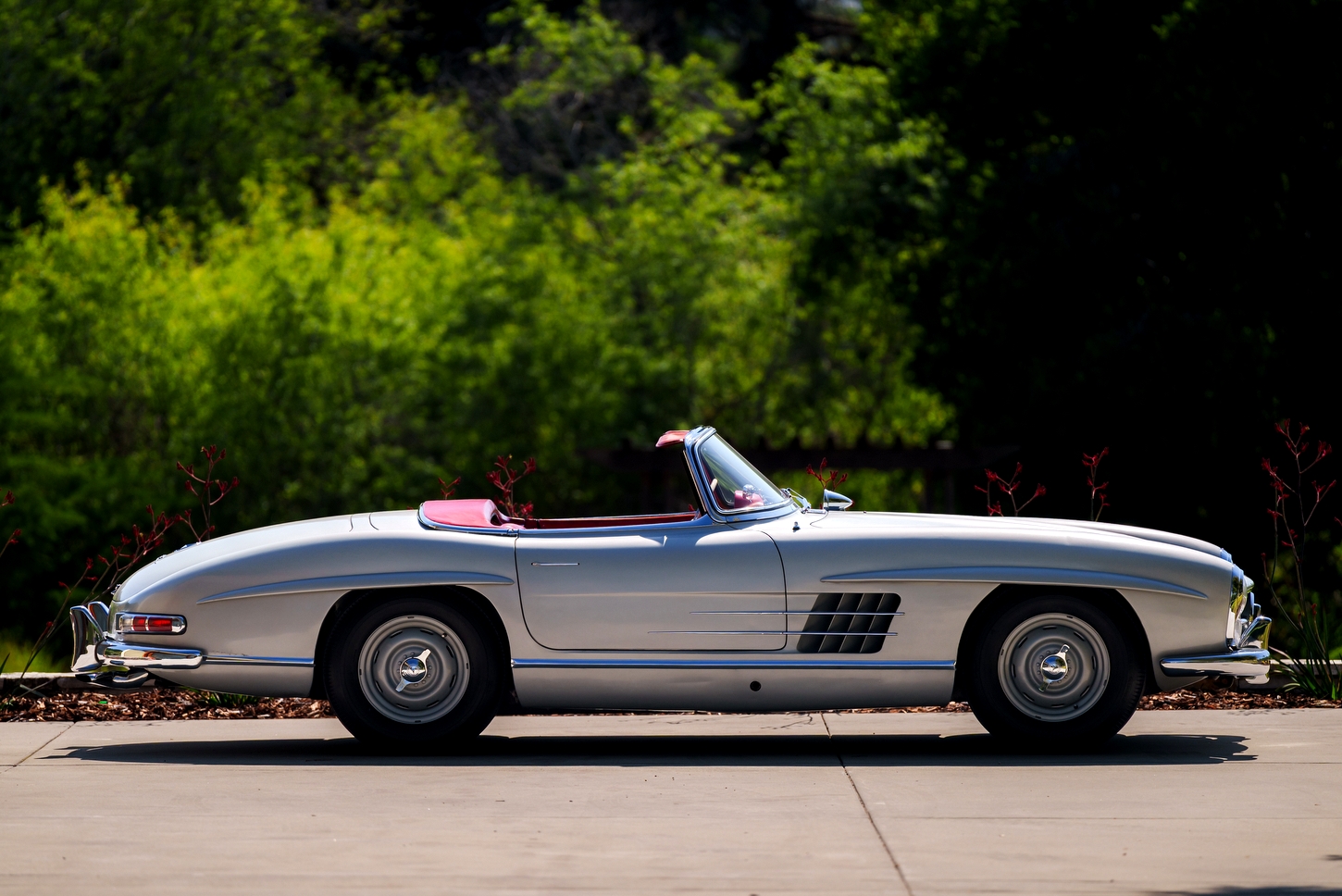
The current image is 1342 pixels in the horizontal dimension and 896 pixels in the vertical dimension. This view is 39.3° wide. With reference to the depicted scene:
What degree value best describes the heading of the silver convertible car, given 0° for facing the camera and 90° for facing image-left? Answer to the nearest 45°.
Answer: approximately 270°
